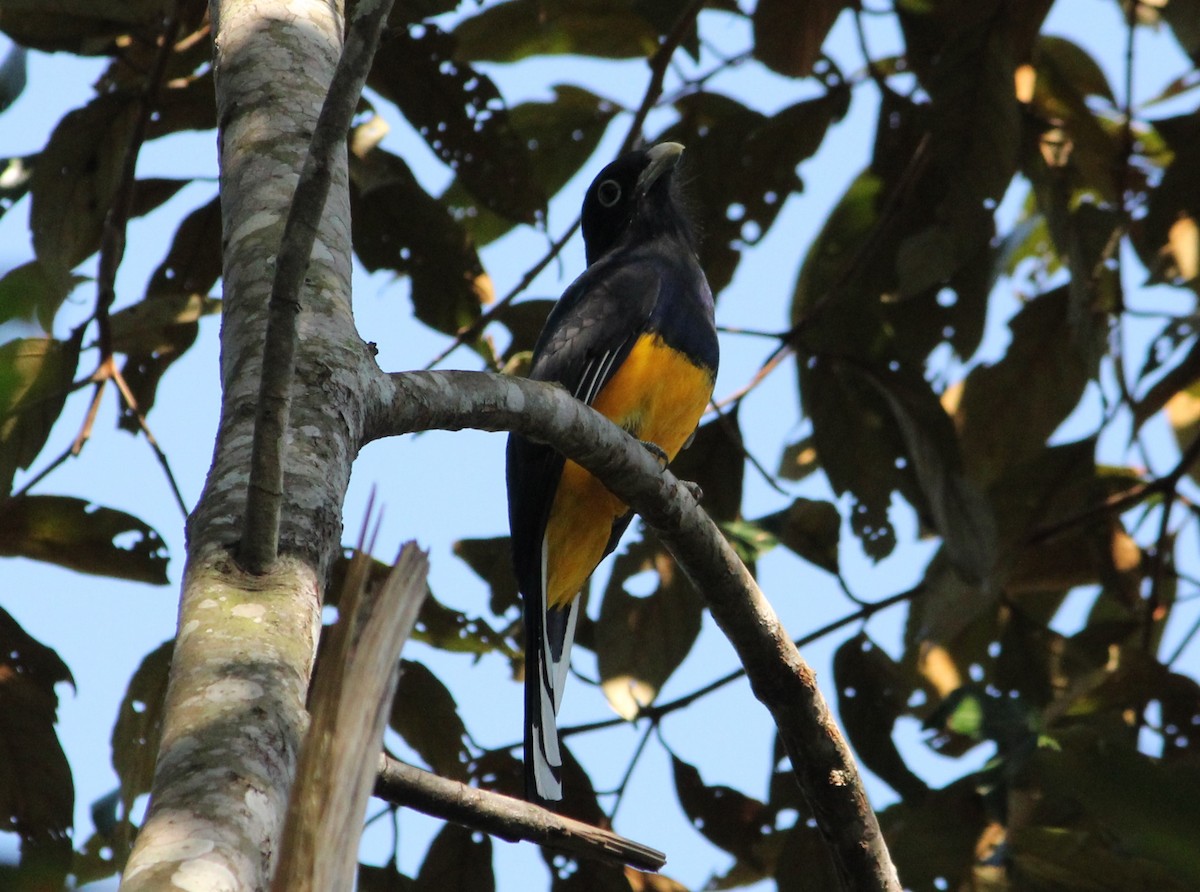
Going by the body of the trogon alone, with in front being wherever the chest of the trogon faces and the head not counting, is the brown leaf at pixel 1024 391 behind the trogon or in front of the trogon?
in front

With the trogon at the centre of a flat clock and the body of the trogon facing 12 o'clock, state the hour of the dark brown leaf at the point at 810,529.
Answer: The dark brown leaf is roughly at 11 o'clock from the trogon.

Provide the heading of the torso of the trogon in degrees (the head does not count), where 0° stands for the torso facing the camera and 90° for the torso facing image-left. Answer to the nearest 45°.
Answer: approximately 270°

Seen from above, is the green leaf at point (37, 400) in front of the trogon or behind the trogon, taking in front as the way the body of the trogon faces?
behind

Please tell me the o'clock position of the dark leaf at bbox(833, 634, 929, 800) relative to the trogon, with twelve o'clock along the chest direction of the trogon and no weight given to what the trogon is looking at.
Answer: The dark leaf is roughly at 11 o'clock from the trogon.

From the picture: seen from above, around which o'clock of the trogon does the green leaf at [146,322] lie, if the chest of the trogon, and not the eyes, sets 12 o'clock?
The green leaf is roughly at 5 o'clock from the trogon.
